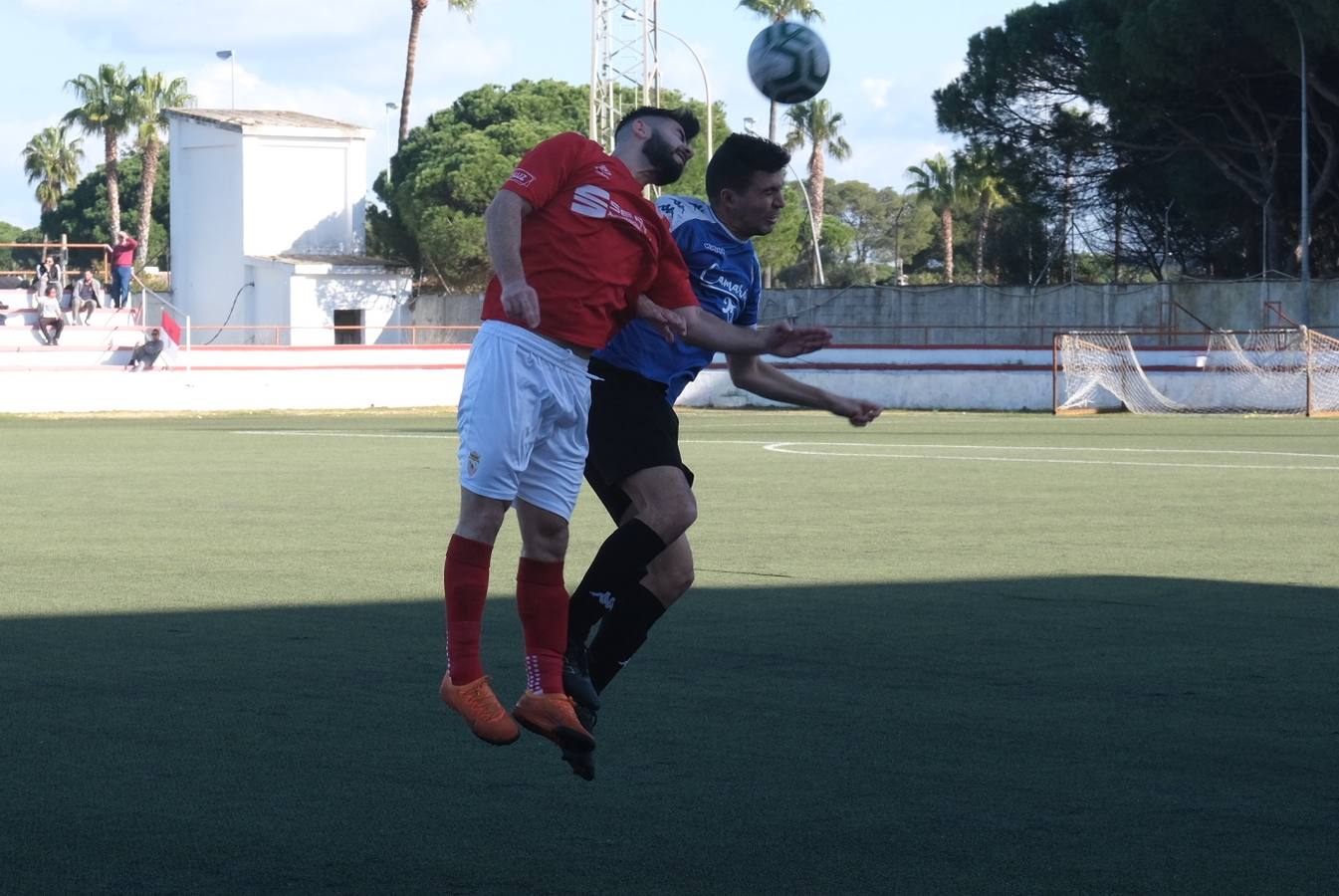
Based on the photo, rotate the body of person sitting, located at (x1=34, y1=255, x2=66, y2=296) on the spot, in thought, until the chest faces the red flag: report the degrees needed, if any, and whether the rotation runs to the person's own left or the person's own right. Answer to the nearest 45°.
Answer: approximately 45° to the person's own left

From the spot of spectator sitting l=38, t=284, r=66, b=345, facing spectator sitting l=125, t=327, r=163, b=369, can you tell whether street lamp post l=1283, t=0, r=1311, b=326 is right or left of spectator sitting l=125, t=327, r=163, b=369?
left

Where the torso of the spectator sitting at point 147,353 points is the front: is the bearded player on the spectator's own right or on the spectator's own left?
on the spectator's own left

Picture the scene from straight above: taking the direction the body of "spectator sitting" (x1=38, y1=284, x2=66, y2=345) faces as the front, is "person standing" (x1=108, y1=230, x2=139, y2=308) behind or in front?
behind

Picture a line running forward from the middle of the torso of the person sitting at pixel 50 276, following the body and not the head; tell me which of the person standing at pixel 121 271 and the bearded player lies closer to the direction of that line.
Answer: the bearded player

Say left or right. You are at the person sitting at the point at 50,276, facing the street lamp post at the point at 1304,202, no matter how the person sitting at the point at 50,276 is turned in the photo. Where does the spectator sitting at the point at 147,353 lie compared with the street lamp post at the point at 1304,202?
right

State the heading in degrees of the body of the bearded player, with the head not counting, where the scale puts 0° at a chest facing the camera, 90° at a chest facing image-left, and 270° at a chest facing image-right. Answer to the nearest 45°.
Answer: approximately 315°

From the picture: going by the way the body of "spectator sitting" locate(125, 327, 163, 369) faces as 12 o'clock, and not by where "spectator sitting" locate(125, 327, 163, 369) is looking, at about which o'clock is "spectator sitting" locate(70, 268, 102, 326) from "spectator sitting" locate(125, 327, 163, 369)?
"spectator sitting" locate(70, 268, 102, 326) is roughly at 4 o'clock from "spectator sitting" locate(125, 327, 163, 369).

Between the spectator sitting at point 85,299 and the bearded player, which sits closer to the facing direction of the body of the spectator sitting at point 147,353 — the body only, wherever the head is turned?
the bearded player
